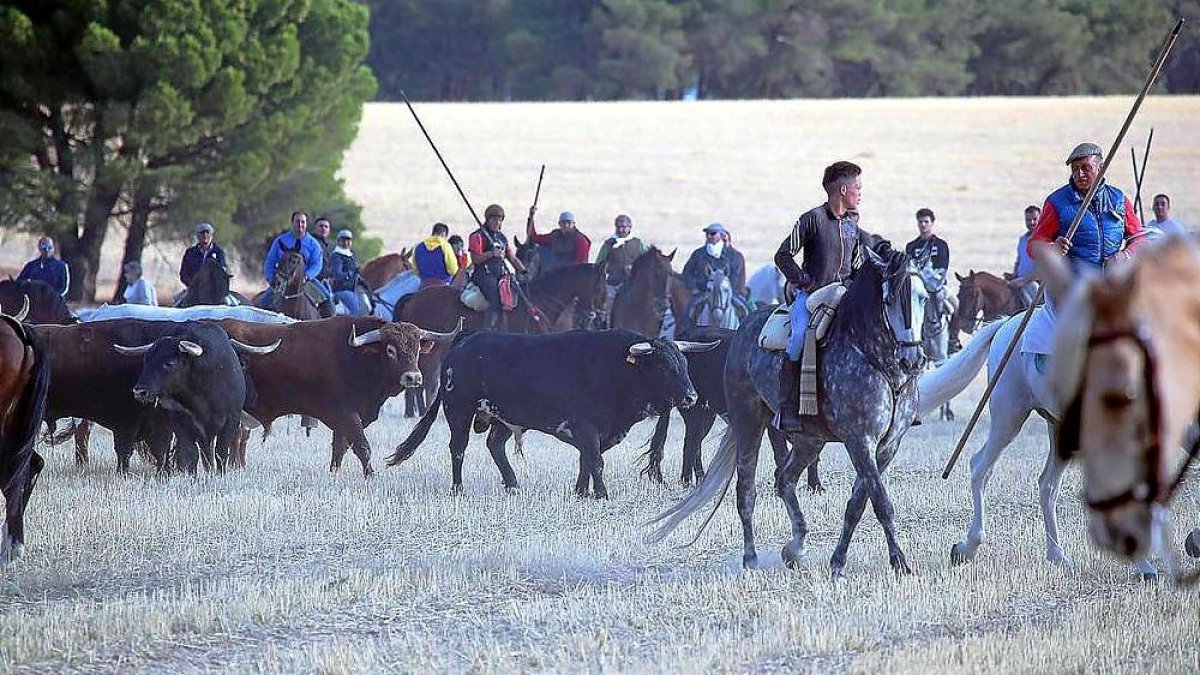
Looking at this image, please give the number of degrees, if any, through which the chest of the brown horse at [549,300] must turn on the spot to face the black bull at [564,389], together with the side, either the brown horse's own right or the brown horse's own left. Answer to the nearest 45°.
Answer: approximately 90° to the brown horse's own right

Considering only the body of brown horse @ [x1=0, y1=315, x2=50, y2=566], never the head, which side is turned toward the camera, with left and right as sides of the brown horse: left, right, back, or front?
left

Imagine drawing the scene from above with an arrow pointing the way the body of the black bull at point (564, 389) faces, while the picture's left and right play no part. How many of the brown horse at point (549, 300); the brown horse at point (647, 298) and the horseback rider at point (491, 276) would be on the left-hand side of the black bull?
3

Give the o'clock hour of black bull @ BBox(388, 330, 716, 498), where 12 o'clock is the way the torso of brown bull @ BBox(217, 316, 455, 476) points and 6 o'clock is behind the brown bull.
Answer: The black bull is roughly at 12 o'clock from the brown bull.

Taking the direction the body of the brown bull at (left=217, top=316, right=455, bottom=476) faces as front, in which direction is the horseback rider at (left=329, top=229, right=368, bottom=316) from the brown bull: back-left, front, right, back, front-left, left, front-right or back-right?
back-left

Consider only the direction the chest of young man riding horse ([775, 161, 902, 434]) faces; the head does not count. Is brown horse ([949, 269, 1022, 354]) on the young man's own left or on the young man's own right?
on the young man's own left

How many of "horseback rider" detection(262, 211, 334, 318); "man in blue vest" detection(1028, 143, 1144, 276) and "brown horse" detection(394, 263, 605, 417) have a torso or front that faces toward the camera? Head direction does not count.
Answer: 2

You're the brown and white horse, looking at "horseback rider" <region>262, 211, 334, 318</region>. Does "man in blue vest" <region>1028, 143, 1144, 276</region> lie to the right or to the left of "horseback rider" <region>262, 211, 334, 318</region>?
right

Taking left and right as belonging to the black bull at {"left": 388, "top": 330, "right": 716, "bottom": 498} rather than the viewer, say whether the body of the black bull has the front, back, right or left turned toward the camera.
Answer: right
